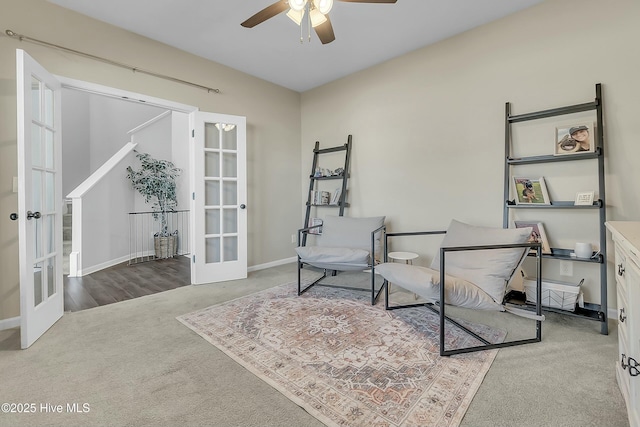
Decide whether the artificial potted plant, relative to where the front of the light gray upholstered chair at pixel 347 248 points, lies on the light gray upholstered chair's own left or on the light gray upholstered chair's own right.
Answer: on the light gray upholstered chair's own right

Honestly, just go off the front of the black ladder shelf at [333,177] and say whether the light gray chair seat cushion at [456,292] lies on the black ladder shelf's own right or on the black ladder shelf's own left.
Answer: on the black ladder shelf's own left

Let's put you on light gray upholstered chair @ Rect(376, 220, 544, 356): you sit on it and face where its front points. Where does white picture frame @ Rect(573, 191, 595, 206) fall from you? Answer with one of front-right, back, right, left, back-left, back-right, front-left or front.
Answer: back

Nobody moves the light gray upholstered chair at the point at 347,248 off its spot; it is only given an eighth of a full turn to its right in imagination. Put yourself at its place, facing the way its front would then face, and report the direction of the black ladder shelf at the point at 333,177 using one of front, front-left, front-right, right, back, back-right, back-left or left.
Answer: right

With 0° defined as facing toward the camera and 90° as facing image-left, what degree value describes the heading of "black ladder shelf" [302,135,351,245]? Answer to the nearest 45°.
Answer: approximately 45°

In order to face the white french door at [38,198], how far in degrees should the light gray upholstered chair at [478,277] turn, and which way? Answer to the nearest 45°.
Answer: approximately 45° to its right

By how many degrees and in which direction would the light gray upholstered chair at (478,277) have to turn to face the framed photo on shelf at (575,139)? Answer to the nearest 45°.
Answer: approximately 180°

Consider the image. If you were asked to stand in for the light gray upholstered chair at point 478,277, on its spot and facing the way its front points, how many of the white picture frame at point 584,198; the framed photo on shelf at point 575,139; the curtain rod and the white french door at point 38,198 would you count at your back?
2

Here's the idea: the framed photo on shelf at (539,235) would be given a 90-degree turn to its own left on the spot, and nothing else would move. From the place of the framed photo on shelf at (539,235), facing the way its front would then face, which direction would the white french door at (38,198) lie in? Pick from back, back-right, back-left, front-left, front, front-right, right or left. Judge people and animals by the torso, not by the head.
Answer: back-right

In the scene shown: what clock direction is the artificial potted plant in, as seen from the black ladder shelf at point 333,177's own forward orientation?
The artificial potted plant is roughly at 2 o'clock from the black ladder shelf.

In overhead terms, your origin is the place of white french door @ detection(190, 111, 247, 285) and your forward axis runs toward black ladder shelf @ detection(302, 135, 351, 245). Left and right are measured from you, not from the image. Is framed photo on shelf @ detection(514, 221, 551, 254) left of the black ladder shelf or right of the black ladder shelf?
right

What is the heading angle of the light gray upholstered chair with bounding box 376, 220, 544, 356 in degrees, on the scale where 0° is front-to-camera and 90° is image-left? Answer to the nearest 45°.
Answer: approximately 45°

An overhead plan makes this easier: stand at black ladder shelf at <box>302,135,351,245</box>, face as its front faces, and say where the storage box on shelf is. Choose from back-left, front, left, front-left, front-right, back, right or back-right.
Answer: left
